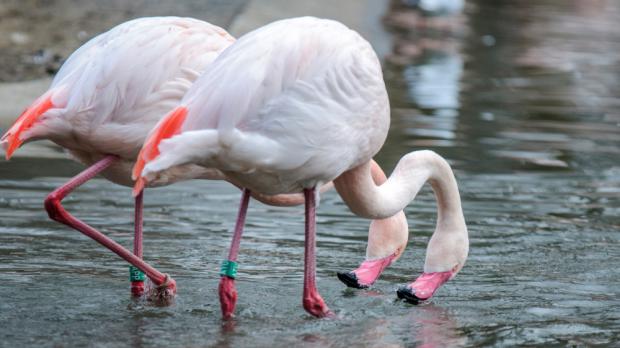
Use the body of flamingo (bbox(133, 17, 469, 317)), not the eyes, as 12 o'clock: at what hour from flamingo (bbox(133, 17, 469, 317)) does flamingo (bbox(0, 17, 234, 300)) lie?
flamingo (bbox(0, 17, 234, 300)) is roughly at 7 o'clock from flamingo (bbox(133, 17, 469, 317)).

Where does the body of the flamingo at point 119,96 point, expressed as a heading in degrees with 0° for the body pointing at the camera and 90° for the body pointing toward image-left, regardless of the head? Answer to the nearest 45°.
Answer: approximately 270°

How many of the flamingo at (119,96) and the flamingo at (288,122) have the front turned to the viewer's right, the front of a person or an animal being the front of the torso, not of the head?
2

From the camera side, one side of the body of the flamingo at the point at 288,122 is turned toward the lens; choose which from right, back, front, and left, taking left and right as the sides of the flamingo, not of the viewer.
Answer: right
